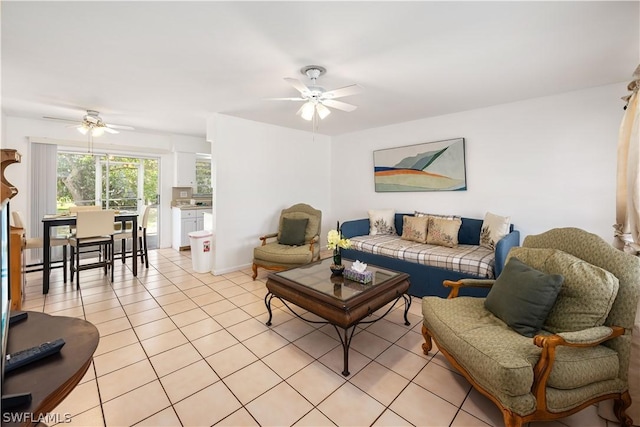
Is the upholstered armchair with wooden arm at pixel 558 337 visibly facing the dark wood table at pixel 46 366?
yes

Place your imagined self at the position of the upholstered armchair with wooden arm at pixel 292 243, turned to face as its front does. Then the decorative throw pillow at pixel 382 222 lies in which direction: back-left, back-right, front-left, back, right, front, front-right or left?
back-left

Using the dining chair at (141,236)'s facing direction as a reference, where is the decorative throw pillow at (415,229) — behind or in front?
behind

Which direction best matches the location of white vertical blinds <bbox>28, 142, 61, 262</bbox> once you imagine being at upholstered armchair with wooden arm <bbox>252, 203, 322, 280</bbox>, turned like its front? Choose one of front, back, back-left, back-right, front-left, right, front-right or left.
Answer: front-right

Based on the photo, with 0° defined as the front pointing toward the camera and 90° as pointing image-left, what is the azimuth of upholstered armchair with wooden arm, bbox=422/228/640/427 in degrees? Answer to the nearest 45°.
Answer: approximately 45°

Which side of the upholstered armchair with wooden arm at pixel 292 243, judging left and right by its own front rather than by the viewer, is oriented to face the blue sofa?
left

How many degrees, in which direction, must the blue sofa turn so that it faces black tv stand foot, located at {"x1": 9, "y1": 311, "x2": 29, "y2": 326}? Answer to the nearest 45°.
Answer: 0° — it already faces it

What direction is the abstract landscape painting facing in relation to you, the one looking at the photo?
facing the viewer and to the left of the viewer

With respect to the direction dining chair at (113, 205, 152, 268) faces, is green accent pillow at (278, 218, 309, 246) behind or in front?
behind

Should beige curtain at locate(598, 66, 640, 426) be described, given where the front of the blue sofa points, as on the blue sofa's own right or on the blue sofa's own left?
on the blue sofa's own left

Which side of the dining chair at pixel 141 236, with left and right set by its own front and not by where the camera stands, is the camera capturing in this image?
left
